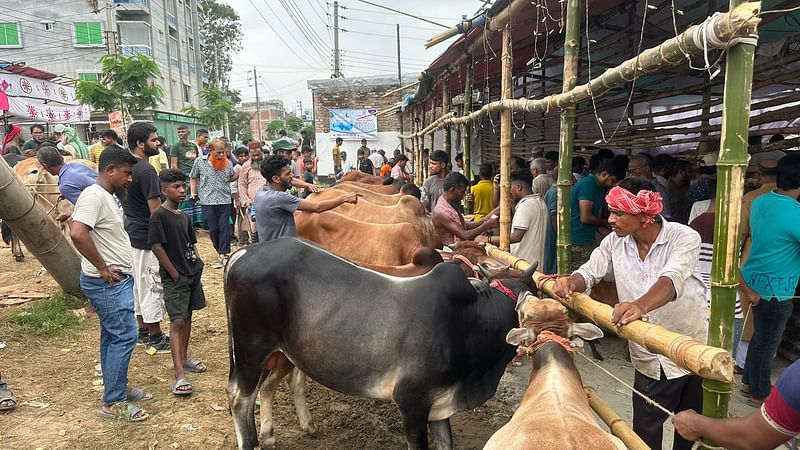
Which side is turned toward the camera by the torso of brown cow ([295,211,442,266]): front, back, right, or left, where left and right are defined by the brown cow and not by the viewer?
right

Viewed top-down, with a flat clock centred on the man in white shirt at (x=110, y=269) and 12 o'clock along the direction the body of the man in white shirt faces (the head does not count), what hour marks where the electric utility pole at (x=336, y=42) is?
The electric utility pole is roughly at 10 o'clock from the man in white shirt.

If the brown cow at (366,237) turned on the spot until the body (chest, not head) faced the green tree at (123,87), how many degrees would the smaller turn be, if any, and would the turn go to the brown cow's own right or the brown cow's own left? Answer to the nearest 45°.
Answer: approximately 135° to the brown cow's own left

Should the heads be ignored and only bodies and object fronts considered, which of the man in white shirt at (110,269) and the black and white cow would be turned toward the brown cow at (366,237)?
the man in white shirt

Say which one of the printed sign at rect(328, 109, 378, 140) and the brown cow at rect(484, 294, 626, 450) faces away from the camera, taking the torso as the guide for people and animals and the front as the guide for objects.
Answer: the brown cow

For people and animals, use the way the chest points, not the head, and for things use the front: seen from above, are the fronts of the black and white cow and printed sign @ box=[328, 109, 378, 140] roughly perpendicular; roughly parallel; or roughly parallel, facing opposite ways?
roughly perpendicular

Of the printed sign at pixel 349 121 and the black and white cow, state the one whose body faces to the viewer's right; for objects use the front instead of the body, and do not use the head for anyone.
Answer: the black and white cow

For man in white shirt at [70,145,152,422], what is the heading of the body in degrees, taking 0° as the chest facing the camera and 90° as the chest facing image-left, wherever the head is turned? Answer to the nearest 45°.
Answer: approximately 270°

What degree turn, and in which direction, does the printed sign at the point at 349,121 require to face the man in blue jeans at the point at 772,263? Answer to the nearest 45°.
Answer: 0° — it already faces them

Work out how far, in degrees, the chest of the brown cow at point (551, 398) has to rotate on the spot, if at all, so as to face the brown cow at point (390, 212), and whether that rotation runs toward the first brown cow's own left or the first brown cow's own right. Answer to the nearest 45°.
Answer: approximately 45° to the first brown cow's own left

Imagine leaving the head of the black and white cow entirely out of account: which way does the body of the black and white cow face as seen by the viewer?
to the viewer's right

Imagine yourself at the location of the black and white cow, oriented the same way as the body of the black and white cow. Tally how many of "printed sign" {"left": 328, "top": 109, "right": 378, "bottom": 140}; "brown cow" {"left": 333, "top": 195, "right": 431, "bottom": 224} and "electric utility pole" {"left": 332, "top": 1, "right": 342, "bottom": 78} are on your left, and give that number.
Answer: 3

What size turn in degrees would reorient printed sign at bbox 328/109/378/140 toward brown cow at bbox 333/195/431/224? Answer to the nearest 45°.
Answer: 0° — it already faces it
